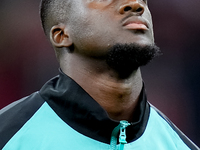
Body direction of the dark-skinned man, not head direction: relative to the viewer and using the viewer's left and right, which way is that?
facing the viewer and to the right of the viewer

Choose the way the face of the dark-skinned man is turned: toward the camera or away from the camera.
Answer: toward the camera
